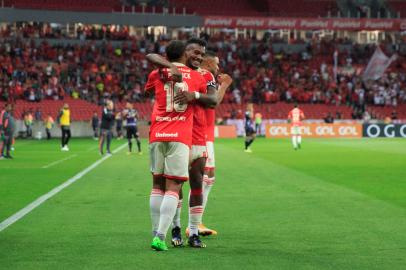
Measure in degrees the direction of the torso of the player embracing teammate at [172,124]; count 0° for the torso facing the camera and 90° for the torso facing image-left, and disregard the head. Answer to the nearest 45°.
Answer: approximately 180°
